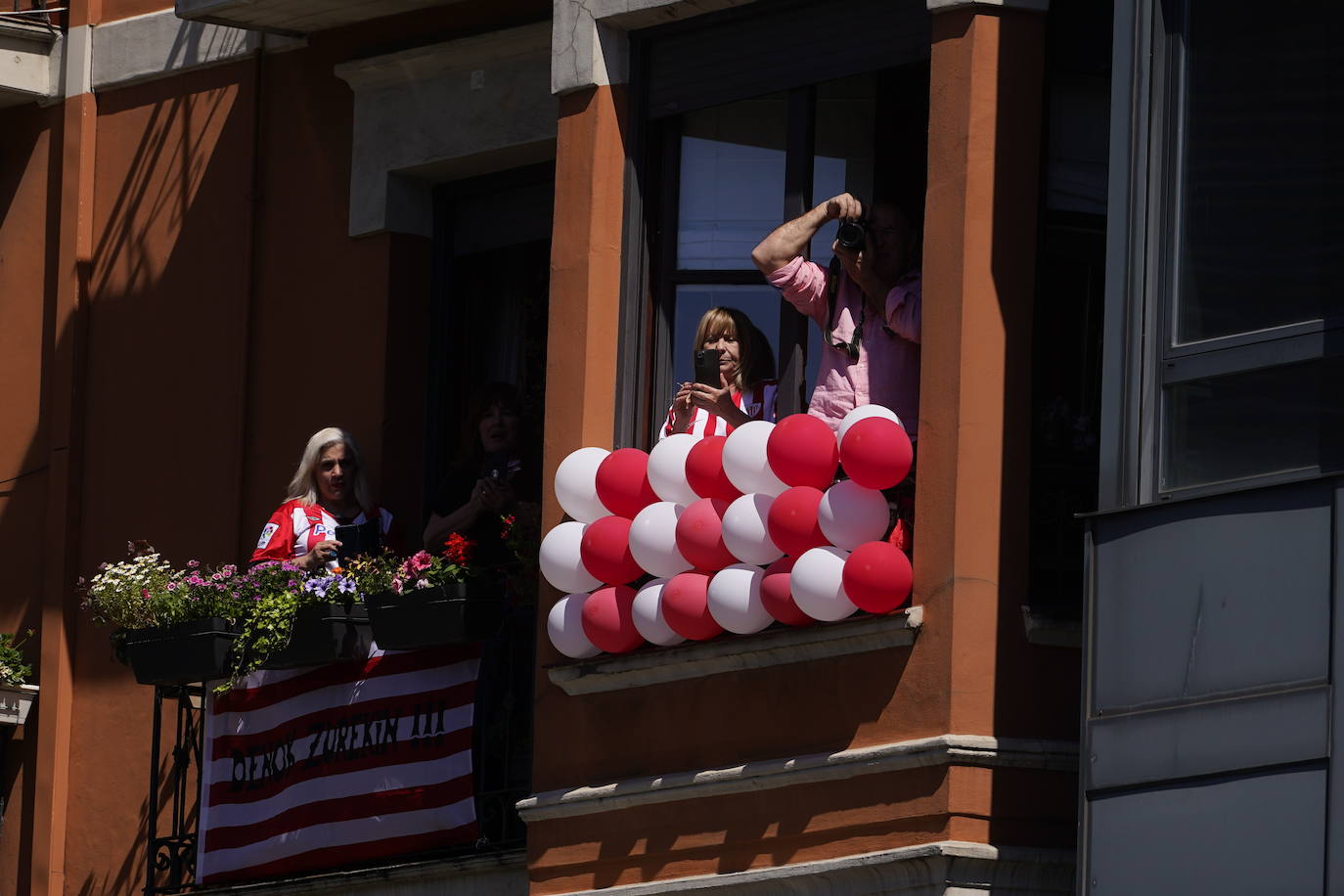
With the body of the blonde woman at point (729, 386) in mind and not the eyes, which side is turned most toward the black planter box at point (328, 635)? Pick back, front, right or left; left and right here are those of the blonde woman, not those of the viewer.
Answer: right

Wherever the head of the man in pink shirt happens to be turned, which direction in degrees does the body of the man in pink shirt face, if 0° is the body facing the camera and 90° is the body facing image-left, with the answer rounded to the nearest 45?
approximately 45°

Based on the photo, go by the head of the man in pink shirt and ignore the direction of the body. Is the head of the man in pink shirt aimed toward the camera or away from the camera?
toward the camera

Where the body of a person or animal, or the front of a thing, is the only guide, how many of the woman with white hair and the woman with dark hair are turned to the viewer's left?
0

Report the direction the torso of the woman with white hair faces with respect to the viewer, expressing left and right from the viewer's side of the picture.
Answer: facing the viewer and to the right of the viewer

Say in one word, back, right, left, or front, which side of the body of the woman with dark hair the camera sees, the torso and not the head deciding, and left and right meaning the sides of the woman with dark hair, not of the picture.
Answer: front

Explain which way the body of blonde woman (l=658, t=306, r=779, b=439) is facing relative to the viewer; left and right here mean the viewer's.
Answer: facing the viewer and to the left of the viewer
